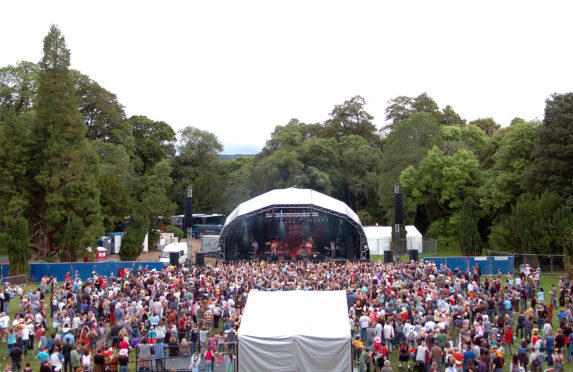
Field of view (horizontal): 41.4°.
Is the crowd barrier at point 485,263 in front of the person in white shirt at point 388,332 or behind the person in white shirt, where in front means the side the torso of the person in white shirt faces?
in front

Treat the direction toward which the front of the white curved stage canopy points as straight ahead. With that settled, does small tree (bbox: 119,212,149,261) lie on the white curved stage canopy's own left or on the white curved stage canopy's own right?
on the white curved stage canopy's own right

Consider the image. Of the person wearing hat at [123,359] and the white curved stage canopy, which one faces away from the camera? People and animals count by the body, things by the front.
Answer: the person wearing hat

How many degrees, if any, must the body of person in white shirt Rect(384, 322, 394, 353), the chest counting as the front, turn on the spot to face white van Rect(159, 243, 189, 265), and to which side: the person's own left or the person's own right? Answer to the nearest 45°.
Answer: approximately 45° to the person's own left

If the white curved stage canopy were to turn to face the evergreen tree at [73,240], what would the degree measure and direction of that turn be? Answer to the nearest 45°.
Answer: approximately 90° to its right

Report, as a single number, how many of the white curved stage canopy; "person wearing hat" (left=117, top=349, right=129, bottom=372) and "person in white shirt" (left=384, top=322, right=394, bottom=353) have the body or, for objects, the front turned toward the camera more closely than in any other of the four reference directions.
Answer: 1

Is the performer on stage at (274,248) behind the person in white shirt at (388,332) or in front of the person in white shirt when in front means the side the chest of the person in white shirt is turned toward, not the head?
in front

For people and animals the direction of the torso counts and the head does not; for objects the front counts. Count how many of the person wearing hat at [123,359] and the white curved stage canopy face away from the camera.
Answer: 1

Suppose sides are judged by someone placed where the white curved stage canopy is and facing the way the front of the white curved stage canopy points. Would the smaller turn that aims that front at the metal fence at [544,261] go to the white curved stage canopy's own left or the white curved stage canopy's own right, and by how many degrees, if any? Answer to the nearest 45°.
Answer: approximately 45° to the white curved stage canopy's own left

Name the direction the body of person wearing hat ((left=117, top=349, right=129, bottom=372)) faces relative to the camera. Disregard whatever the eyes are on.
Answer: away from the camera

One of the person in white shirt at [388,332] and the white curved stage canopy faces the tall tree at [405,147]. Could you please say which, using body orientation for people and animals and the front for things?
the person in white shirt

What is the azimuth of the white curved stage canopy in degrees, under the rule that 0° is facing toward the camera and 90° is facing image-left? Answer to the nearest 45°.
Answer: approximately 0°

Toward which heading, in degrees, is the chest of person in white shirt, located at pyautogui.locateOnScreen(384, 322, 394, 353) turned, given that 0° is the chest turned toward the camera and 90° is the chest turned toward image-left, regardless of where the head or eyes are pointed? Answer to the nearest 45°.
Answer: approximately 180°
